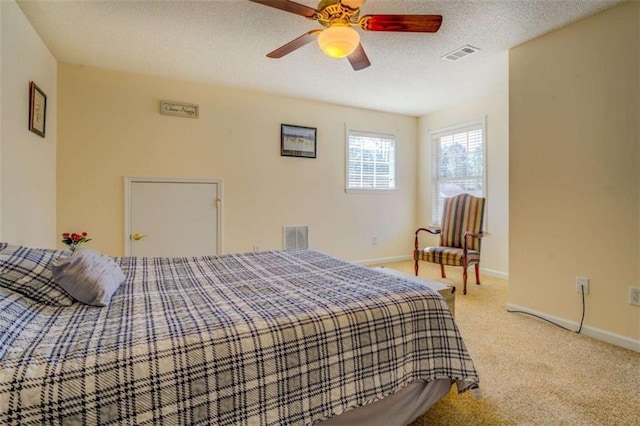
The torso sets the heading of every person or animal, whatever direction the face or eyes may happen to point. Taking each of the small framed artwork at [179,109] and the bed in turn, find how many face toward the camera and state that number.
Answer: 1

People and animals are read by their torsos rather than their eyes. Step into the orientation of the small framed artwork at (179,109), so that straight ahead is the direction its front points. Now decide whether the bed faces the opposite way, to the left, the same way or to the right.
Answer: to the left

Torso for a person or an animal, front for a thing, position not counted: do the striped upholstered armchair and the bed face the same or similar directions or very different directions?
very different directions

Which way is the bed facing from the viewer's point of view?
to the viewer's right

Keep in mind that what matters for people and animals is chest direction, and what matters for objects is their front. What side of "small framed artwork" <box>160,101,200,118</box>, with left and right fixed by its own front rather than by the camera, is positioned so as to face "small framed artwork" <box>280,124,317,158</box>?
left

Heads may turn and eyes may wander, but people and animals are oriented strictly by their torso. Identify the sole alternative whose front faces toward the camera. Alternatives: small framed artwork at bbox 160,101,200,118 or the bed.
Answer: the small framed artwork

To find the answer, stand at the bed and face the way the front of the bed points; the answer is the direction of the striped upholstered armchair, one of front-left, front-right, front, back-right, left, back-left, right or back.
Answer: front-left

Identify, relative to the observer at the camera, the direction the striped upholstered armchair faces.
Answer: facing the viewer and to the left of the viewer

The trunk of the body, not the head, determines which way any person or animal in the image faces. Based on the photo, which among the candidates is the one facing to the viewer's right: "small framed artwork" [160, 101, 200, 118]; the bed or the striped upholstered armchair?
the bed

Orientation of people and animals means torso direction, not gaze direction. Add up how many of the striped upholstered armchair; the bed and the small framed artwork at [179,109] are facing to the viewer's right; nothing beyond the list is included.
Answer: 1

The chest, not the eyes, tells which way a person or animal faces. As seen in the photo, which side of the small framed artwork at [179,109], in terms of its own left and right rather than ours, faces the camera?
front

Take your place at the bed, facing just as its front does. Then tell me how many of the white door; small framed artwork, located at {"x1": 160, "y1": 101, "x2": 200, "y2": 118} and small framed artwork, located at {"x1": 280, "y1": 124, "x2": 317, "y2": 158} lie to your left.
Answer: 3
